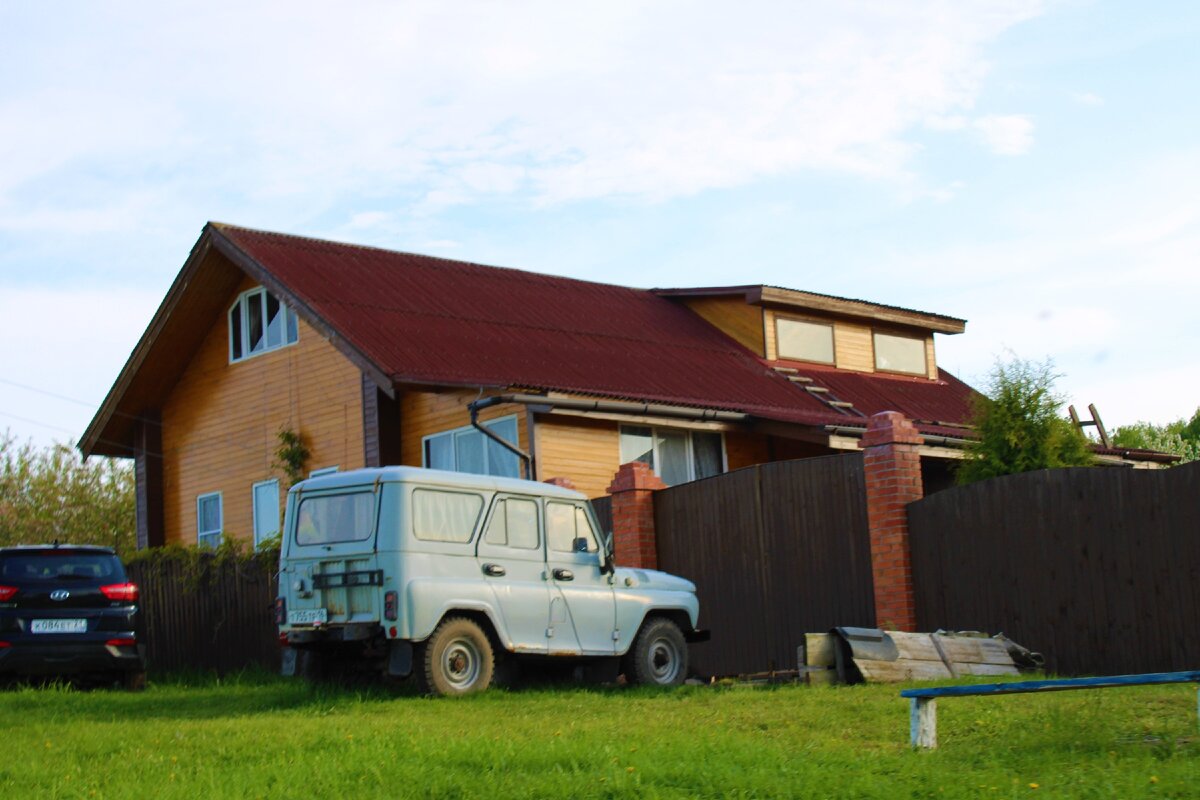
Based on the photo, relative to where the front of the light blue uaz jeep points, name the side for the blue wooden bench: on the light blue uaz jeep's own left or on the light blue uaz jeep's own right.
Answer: on the light blue uaz jeep's own right

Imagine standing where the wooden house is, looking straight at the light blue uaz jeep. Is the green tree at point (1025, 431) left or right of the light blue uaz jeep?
left

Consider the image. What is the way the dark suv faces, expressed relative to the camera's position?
facing away from the viewer

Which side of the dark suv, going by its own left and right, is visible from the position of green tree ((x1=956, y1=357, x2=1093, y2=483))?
right

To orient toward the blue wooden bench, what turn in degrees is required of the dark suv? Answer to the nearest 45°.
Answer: approximately 135° to its right

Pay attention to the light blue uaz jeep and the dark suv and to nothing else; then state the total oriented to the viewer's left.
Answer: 0

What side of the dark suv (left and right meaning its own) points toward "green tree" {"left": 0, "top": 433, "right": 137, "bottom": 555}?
front

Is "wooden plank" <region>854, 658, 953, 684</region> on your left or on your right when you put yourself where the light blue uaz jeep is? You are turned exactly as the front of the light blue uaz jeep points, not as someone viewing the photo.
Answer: on your right

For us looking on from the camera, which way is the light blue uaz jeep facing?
facing away from the viewer and to the right of the viewer

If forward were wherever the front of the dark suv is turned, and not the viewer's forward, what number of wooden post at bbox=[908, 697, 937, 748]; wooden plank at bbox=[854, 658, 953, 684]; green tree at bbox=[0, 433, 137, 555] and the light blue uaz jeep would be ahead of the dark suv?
1
